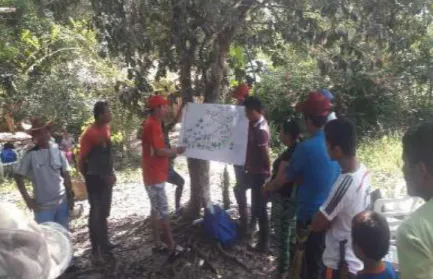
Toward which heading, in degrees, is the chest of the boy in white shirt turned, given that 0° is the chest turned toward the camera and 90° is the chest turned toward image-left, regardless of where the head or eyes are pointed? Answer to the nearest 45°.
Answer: approximately 135°

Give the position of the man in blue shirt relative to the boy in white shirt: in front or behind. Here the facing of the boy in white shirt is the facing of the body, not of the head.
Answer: in front

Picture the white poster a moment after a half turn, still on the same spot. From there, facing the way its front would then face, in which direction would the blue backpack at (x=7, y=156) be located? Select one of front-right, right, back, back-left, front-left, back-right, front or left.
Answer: front-left

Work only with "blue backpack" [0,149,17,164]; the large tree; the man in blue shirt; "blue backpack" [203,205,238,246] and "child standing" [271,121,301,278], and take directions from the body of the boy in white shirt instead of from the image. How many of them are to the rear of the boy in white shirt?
0

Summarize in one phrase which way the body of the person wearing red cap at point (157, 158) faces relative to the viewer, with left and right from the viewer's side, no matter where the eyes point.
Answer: facing to the right of the viewer

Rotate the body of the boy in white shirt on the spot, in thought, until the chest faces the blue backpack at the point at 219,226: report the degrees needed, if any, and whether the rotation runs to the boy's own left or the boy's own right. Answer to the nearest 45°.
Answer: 0° — they already face it

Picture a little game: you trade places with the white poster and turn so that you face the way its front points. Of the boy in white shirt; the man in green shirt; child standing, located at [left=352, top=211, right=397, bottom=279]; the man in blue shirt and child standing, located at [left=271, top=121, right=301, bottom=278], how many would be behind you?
0

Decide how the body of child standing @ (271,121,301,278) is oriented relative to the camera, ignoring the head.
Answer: to the viewer's left

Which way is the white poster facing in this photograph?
toward the camera

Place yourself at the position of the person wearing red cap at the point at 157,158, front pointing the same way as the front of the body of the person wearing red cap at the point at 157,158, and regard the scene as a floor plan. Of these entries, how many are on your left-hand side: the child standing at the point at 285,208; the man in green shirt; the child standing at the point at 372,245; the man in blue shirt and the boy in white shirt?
0

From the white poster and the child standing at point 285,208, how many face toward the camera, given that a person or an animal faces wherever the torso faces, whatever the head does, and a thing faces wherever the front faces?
1

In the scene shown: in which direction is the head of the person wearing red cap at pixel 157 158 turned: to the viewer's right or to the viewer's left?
to the viewer's right
